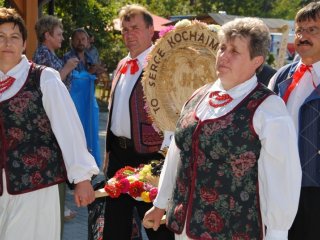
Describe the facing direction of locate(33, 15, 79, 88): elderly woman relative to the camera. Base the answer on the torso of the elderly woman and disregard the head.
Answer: to the viewer's right

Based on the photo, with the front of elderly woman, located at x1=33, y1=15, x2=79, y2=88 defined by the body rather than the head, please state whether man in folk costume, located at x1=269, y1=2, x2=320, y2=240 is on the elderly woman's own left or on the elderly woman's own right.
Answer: on the elderly woman's own right

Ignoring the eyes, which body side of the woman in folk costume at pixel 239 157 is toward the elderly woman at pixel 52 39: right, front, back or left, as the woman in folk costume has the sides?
right

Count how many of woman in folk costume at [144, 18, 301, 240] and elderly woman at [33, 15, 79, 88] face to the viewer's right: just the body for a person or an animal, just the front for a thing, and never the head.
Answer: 1

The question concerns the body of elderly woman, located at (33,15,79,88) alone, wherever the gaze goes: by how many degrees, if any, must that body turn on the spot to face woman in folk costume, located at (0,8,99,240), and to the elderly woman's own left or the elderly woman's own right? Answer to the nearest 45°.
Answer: approximately 90° to the elderly woman's own right

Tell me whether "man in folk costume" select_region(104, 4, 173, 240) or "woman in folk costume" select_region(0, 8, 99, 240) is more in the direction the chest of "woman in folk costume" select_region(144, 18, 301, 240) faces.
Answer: the woman in folk costume

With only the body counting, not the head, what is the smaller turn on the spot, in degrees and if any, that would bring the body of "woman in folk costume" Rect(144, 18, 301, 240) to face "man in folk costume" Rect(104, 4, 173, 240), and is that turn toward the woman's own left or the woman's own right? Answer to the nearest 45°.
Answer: approximately 90° to the woman's own right

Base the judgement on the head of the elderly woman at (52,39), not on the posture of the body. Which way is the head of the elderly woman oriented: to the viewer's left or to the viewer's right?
to the viewer's right

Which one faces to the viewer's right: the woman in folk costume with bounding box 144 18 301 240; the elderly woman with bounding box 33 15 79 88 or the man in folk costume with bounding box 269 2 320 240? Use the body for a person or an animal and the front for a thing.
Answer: the elderly woman

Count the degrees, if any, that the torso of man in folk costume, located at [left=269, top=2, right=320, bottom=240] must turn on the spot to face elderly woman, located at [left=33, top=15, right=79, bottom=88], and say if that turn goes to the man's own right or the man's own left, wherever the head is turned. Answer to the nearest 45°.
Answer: approximately 90° to the man's own right
